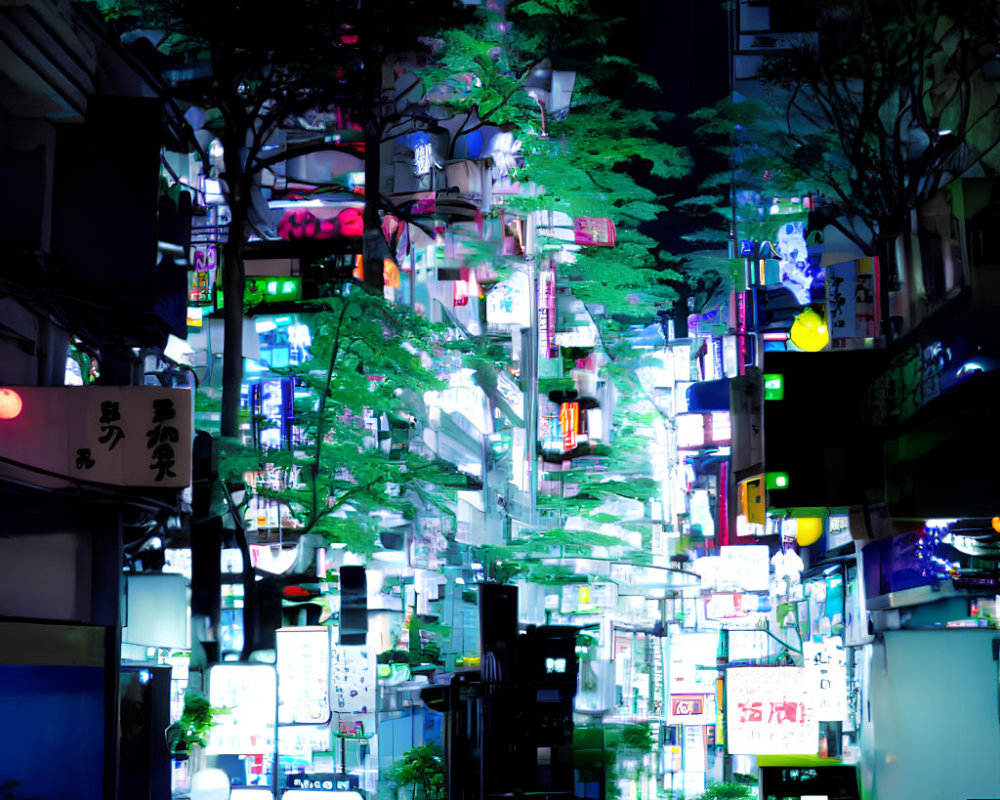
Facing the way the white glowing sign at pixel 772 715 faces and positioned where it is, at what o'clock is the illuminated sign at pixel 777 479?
The illuminated sign is roughly at 12 o'clock from the white glowing sign.

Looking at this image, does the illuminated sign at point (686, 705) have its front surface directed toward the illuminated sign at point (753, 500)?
yes

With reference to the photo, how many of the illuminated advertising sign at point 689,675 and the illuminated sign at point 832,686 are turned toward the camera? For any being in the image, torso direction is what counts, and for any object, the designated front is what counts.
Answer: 2

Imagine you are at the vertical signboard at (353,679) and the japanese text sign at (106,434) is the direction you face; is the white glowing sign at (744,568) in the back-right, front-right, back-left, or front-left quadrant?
back-left

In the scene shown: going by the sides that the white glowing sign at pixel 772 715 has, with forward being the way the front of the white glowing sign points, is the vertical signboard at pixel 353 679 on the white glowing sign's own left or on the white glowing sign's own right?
on the white glowing sign's own right

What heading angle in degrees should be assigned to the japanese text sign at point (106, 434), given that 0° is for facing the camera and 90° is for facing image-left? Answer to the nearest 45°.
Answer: approximately 0°

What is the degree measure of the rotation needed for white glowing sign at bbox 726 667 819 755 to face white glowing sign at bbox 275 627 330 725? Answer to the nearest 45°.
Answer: approximately 90° to its right

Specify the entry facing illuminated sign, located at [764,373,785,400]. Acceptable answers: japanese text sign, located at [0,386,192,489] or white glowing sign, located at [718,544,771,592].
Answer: the white glowing sign

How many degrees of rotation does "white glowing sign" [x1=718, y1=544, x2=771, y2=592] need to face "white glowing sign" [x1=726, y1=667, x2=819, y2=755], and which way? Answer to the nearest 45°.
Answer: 0° — it already faces it
